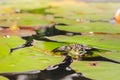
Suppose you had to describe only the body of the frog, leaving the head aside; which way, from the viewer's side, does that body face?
toward the camera
